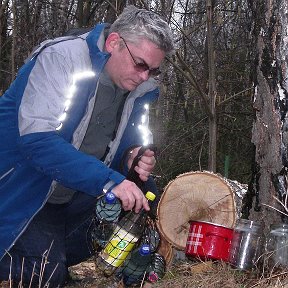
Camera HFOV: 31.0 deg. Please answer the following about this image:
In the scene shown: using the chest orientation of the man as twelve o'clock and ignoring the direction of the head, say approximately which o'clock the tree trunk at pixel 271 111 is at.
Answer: The tree trunk is roughly at 10 o'clock from the man.

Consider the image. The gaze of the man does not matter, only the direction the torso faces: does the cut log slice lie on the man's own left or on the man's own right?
on the man's own left

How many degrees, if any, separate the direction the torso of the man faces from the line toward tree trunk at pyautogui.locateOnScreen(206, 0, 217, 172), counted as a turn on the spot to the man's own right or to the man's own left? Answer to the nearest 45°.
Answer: approximately 90° to the man's own left

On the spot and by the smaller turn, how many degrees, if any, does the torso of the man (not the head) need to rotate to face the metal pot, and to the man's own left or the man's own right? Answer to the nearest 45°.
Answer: approximately 45° to the man's own left

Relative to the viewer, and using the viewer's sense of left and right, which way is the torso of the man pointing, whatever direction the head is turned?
facing the viewer and to the right of the viewer
